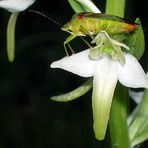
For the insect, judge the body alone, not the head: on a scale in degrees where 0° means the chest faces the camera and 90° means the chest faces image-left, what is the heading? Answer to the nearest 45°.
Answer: approximately 90°

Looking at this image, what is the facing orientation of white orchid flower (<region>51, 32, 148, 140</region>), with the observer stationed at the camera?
facing the viewer
